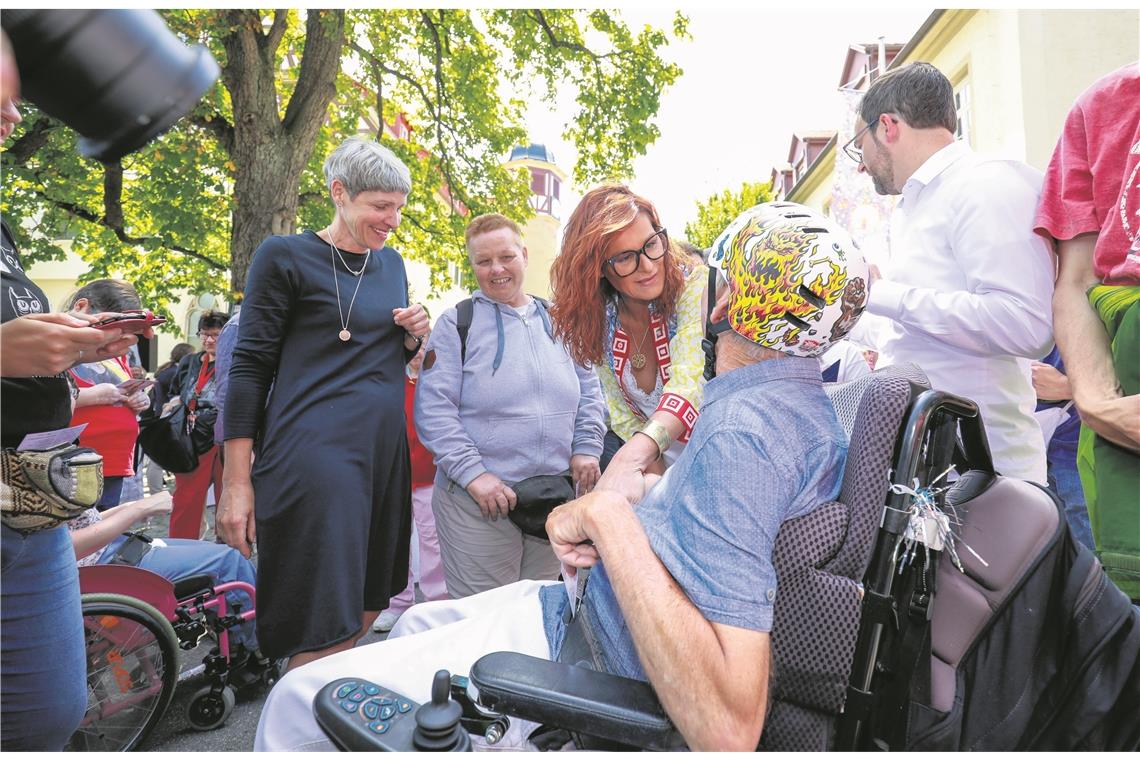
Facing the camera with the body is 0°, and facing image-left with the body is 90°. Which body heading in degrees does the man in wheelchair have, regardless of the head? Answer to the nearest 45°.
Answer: approximately 135°

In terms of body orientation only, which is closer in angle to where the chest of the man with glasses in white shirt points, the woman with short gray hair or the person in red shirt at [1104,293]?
the woman with short gray hair

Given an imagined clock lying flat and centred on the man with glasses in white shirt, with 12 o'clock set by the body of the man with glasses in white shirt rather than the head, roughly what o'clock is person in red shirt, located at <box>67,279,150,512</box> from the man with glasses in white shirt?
The person in red shirt is roughly at 12 o'clock from the man with glasses in white shirt.

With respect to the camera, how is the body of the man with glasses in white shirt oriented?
to the viewer's left

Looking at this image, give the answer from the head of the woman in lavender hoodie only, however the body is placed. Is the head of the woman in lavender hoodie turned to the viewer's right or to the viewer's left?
to the viewer's right

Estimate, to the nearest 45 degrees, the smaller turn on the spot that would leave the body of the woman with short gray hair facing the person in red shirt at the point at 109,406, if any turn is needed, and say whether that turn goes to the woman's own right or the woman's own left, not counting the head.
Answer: approximately 180°
